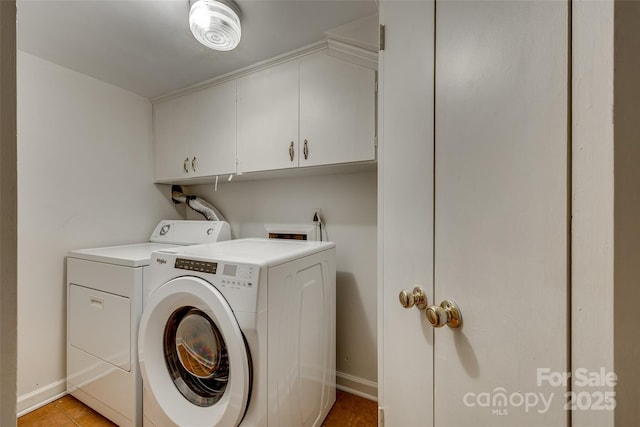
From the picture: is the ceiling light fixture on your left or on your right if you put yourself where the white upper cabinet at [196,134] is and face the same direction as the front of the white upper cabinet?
on your left

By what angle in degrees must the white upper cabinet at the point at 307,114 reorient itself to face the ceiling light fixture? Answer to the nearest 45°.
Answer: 0° — it already faces it

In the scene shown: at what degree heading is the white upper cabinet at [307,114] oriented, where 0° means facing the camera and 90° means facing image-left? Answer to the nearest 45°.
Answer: approximately 45°

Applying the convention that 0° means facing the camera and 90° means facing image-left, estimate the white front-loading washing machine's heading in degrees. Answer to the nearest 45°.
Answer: approximately 45°

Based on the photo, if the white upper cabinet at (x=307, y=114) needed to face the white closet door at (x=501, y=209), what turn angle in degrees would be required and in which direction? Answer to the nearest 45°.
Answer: approximately 45° to its left

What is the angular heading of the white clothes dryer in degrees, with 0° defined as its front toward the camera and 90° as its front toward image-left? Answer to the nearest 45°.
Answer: approximately 45°

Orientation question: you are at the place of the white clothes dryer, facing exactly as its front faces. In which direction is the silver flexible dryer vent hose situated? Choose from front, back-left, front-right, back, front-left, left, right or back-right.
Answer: back

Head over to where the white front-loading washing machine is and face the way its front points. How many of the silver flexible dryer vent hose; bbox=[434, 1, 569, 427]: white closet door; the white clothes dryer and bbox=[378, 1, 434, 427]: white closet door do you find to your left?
2

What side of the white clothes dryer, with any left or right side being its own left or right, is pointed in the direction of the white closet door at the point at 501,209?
left
